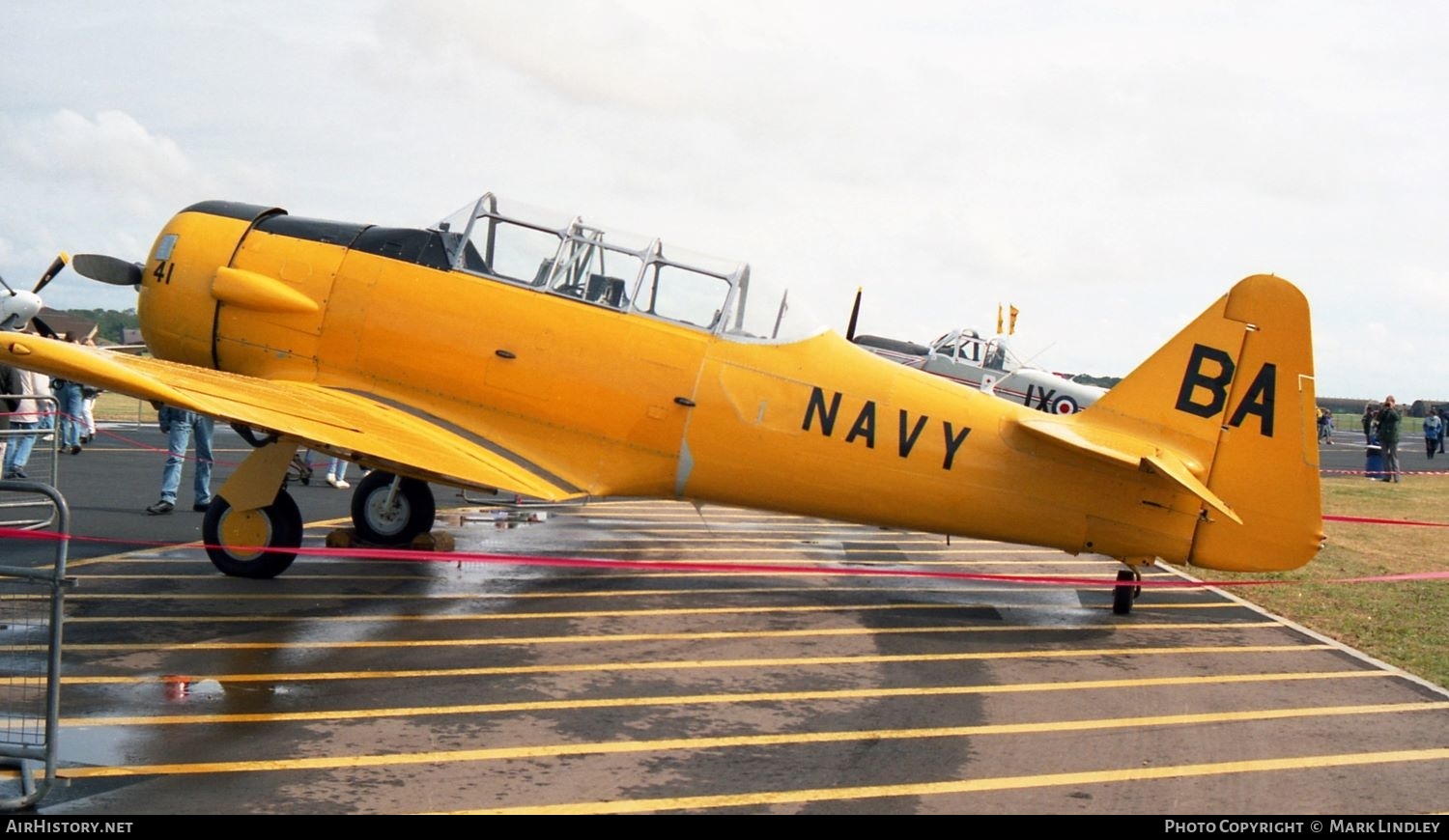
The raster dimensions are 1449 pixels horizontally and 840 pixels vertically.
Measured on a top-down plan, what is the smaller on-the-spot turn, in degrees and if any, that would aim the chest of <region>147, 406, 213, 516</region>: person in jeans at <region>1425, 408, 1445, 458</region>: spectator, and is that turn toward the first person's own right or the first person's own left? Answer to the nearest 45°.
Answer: approximately 135° to the first person's own left

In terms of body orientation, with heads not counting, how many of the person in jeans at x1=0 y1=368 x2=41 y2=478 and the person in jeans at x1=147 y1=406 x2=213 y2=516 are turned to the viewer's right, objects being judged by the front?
0

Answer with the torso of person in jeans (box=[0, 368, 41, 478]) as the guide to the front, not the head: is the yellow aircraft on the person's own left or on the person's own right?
on the person's own left

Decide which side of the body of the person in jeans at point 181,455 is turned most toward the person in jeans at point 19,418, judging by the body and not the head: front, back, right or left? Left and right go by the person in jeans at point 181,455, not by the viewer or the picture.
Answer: right

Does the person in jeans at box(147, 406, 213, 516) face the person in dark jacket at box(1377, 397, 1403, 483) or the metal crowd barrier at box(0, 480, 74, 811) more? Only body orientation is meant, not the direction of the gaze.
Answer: the metal crowd barrier

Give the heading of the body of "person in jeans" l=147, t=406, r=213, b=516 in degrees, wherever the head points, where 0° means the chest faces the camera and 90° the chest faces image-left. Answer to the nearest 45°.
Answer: approximately 45°
